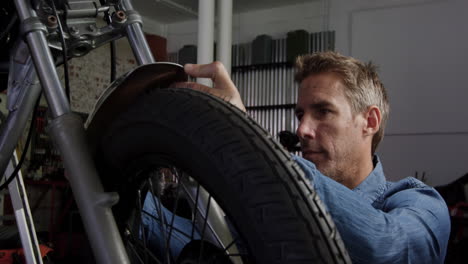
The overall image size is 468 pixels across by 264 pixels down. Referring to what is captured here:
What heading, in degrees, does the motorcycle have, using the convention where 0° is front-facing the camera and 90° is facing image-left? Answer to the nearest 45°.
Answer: approximately 315°

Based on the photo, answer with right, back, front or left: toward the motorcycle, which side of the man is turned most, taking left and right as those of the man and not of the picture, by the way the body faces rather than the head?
front

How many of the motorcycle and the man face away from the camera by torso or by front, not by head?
0

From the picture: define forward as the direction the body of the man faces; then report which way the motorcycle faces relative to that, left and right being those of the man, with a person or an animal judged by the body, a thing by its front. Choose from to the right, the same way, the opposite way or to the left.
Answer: to the left

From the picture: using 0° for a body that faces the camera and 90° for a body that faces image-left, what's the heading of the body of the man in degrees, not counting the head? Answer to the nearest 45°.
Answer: approximately 45°

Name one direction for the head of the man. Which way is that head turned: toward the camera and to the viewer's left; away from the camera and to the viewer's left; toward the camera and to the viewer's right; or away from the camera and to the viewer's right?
toward the camera and to the viewer's left

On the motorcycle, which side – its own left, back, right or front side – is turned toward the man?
left
